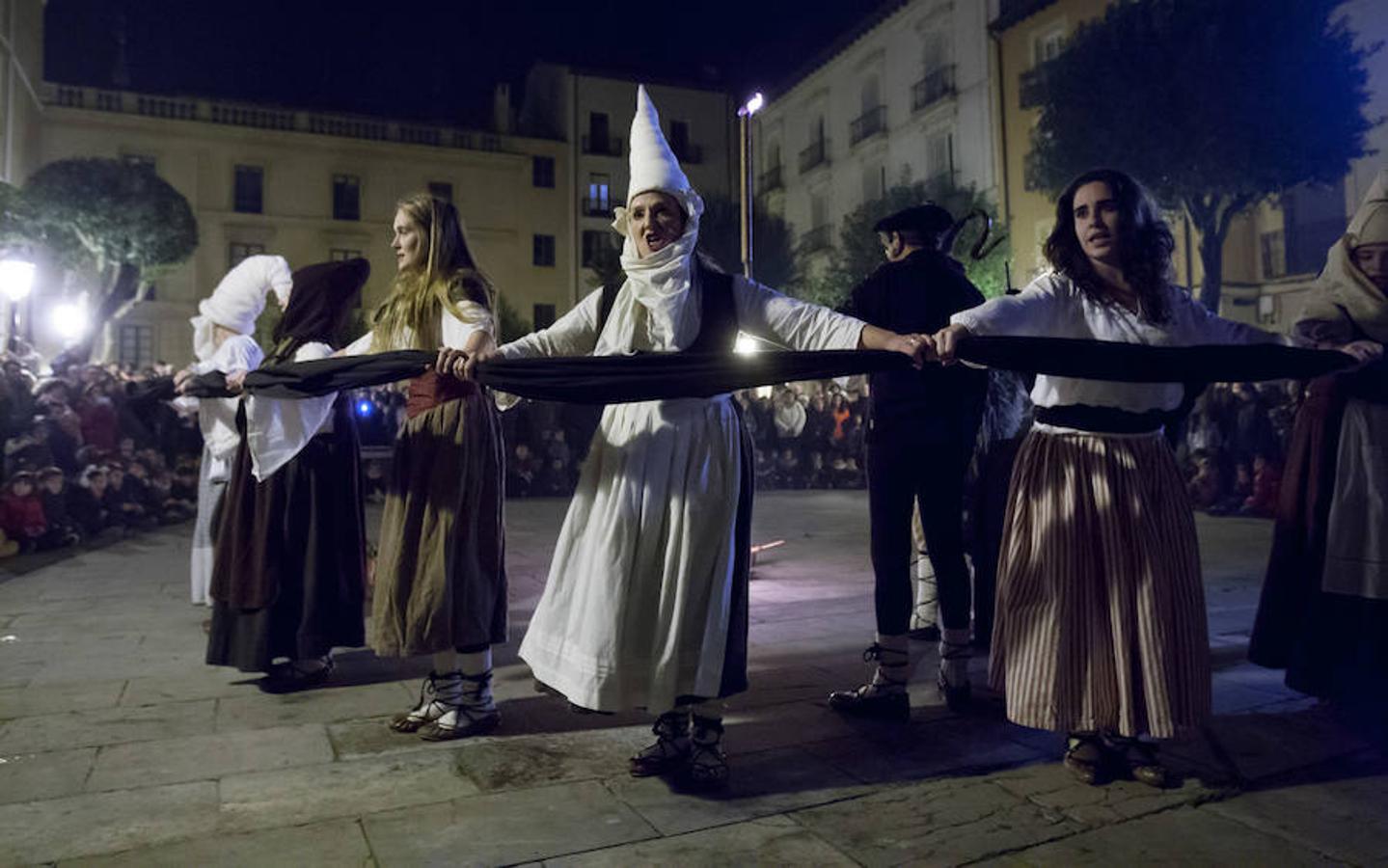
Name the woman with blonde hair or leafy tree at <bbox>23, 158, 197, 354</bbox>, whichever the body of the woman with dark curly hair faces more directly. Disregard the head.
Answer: the woman with blonde hair

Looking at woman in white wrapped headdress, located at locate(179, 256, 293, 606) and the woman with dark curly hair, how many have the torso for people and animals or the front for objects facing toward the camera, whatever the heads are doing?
1

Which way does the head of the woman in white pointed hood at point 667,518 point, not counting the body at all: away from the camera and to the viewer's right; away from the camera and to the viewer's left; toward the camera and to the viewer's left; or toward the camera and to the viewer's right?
toward the camera and to the viewer's left

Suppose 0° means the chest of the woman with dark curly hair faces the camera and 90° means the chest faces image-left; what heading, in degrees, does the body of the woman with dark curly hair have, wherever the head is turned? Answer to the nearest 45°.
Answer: approximately 0°

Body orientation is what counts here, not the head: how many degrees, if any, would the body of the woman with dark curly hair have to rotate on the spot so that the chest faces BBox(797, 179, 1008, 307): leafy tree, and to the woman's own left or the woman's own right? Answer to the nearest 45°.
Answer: approximately 180°

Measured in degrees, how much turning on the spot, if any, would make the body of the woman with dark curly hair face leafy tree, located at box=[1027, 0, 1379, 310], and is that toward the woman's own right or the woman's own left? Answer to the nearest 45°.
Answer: approximately 180°

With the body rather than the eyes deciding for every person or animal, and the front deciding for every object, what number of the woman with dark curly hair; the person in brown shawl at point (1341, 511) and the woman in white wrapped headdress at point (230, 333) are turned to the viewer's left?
1
